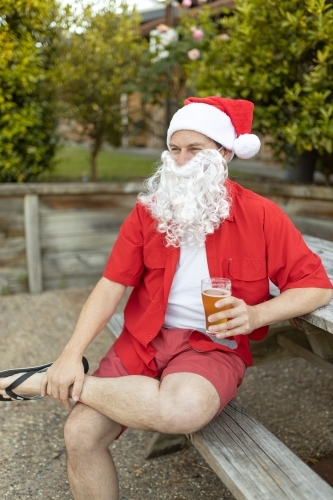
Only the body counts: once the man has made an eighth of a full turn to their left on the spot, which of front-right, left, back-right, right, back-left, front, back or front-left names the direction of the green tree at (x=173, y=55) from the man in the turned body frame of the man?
back

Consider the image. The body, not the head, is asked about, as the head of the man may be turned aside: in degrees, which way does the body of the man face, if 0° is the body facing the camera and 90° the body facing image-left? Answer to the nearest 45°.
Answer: approximately 45°

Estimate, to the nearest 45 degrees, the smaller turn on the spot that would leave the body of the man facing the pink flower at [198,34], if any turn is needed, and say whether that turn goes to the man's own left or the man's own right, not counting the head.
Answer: approximately 135° to the man's own right

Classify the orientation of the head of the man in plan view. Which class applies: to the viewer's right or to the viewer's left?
to the viewer's left

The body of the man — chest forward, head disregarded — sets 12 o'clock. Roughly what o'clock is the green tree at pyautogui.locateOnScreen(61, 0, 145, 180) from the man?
The green tree is roughly at 4 o'clock from the man.

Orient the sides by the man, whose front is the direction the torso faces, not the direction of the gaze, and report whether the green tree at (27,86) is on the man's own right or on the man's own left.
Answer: on the man's own right
